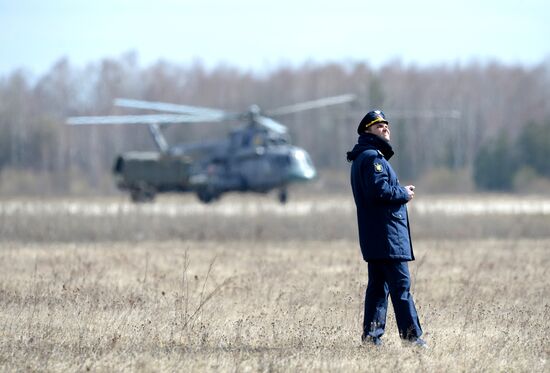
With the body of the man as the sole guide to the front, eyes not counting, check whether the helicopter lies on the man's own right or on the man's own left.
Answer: on the man's own left

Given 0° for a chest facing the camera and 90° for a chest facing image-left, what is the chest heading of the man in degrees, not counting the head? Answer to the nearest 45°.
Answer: approximately 270°

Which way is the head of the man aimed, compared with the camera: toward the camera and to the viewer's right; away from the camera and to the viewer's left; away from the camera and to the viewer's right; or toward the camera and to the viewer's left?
toward the camera and to the viewer's right
